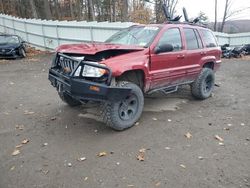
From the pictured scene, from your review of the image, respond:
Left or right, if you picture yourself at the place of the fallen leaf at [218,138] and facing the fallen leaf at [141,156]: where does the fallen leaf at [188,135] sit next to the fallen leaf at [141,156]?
right

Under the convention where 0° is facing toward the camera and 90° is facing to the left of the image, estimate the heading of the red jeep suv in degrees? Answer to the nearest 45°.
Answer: approximately 45°

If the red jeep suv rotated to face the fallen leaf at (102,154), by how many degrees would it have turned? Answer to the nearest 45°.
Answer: approximately 45° to its left

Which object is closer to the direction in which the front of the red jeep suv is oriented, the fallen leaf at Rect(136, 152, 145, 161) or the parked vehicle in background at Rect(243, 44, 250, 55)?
the fallen leaf

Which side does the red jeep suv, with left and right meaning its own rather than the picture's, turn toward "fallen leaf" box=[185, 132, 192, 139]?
left

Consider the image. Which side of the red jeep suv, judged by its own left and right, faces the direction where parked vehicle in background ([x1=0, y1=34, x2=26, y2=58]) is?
right

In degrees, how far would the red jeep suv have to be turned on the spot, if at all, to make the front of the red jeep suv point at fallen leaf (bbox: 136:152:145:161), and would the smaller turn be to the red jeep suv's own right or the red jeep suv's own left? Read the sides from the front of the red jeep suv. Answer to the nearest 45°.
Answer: approximately 45° to the red jeep suv's own left

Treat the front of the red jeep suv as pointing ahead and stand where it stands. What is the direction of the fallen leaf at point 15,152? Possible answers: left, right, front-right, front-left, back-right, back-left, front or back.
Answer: front
